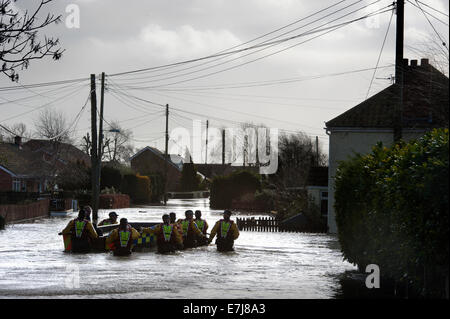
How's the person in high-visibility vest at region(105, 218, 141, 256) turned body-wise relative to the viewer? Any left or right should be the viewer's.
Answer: facing away from the viewer

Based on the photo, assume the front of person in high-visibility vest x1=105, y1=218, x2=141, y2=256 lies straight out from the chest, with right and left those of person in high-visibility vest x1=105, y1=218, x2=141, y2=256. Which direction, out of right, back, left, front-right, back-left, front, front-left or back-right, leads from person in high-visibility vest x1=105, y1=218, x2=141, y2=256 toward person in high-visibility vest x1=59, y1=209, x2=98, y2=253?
front-left

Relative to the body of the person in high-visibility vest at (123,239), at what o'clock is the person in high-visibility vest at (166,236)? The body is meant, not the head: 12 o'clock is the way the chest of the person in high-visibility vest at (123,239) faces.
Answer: the person in high-visibility vest at (166,236) is roughly at 2 o'clock from the person in high-visibility vest at (123,239).

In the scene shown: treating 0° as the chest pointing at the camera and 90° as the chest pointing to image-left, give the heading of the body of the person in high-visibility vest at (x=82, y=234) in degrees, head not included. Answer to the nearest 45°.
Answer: approximately 180°

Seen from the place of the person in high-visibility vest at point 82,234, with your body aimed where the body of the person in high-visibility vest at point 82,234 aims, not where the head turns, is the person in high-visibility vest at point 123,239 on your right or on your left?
on your right

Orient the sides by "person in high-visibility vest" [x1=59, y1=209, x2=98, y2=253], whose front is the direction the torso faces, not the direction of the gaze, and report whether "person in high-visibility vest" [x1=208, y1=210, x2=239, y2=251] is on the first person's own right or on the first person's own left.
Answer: on the first person's own right

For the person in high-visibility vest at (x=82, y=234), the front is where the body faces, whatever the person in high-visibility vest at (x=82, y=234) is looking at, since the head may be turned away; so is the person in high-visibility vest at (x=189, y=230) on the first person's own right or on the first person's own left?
on the first person's own right

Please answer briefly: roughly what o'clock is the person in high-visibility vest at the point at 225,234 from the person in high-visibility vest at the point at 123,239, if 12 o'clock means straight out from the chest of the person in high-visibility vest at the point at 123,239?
the person in high-visibility vest at the point at 225,234 is roughly at 2 o'clock from the person in high-visibility vest at the point at 123,239.

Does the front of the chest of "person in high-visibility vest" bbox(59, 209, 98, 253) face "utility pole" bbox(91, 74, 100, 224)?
yes

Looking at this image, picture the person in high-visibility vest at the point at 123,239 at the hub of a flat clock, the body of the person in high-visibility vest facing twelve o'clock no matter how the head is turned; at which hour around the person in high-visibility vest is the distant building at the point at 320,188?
The distant building is roughly at 1 o'clock from the person in high-visibility vest.

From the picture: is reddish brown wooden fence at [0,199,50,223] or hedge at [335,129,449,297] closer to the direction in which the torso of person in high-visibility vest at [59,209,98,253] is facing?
the reddish brown wooden fence

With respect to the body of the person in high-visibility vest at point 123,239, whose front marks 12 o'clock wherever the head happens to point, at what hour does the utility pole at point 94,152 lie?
The utility pole is roughly at 12 o'clock from the person in high-visibility vest.

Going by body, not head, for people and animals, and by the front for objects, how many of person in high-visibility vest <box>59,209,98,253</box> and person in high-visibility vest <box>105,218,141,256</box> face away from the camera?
2

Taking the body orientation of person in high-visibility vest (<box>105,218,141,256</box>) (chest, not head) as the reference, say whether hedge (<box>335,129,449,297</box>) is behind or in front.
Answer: behind
